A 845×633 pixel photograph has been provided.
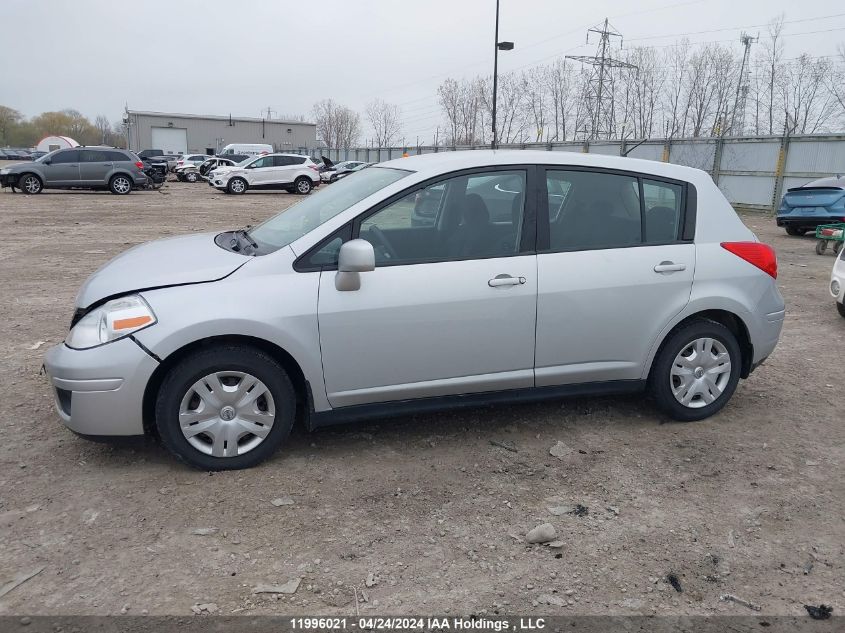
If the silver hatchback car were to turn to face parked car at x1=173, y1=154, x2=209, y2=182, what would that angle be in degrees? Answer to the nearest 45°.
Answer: approximately 90° to its right

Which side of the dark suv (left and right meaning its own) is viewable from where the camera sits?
left

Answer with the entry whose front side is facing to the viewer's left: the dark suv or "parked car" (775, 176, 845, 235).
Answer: the dark suv

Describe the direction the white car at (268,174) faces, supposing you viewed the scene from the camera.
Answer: facing to the left of the viewer

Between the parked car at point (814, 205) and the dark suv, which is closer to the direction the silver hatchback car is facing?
the dark suv

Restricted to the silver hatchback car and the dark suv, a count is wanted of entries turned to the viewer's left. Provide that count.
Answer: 2

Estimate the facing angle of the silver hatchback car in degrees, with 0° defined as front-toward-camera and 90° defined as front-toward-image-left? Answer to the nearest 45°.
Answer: approximately 90°

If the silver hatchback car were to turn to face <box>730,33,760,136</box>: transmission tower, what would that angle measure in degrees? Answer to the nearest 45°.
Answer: approximately 135° to its right

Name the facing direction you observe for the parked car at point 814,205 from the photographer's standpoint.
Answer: facing away from the viewer and to the right of the viewer

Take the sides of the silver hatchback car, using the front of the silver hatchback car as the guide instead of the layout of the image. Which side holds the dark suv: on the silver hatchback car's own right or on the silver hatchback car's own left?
on the silver hatchback car's own right

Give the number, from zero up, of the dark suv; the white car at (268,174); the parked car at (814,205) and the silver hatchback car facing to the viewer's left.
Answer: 3

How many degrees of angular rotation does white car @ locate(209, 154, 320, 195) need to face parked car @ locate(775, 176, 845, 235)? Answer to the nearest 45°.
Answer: approximately 135° to its left
